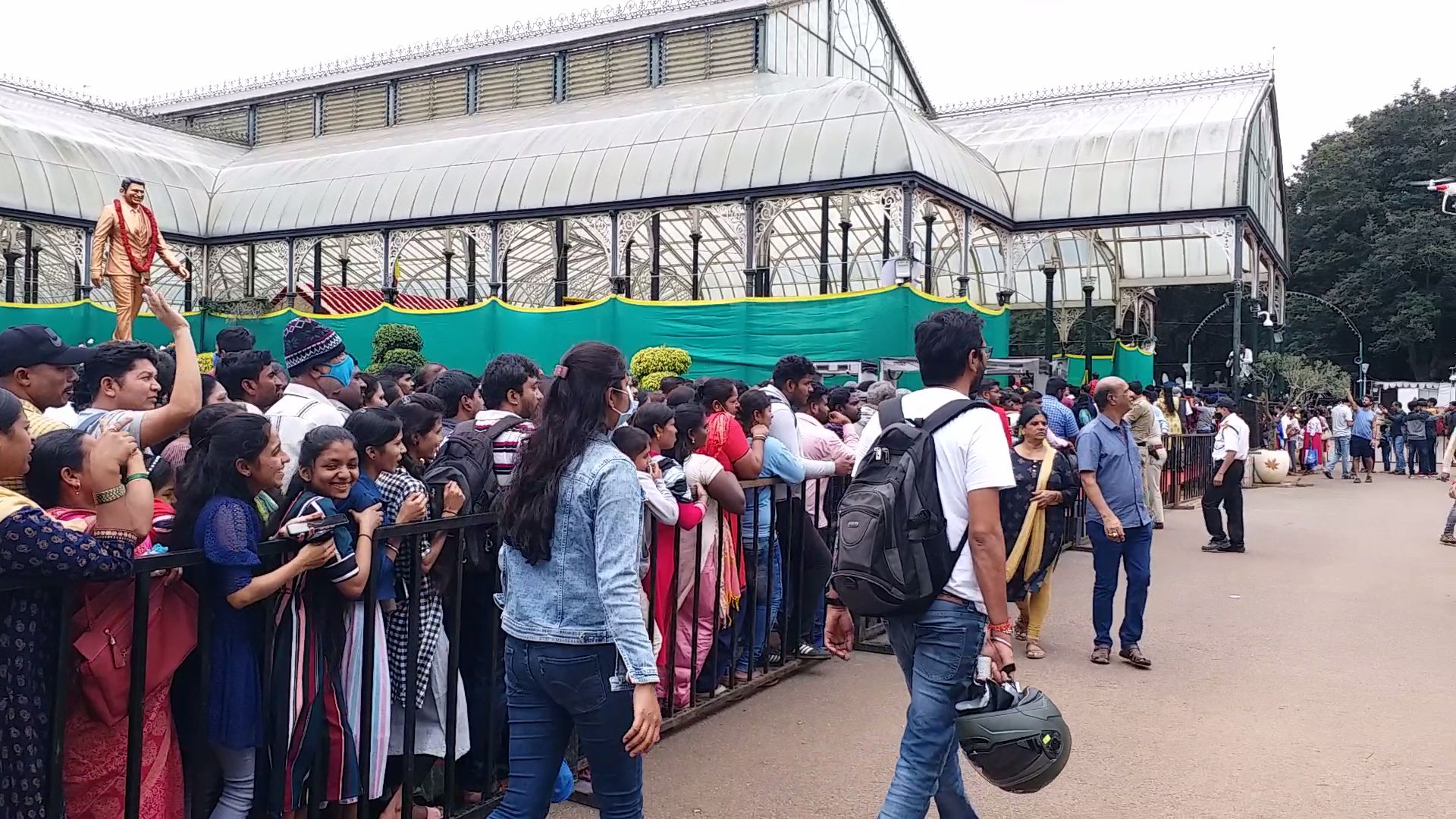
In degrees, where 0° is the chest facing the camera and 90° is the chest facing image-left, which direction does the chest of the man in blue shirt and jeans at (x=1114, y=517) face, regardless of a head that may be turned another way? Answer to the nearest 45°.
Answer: approximately 315°

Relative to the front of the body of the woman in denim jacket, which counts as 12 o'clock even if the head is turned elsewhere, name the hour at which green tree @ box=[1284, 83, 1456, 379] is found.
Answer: The green tree is roughly at 12 o'clock from the woman in denim jacket.

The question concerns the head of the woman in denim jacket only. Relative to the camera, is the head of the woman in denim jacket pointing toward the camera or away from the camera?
away from the camera

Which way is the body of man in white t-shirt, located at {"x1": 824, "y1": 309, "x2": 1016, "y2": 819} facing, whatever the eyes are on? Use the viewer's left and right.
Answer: facing away from the viewer and to the right of the viewer
